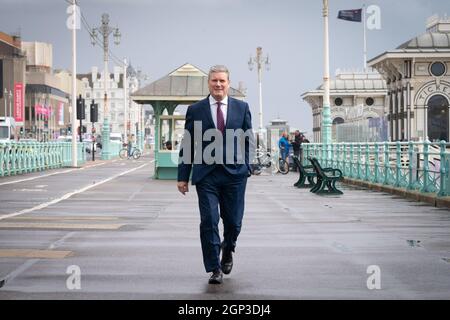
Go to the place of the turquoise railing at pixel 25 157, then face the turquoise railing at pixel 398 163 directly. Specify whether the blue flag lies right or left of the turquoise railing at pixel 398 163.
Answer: left

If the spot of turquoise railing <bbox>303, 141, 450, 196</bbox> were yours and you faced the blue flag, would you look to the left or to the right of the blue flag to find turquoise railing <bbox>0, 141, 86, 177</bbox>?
left

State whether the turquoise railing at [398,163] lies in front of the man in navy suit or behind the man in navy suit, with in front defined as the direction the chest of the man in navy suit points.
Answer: behind

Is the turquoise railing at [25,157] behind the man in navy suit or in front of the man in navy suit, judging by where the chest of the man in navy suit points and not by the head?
behind

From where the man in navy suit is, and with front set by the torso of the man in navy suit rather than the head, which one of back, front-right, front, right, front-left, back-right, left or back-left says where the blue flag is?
back

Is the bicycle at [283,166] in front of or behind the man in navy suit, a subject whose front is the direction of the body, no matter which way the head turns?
behind

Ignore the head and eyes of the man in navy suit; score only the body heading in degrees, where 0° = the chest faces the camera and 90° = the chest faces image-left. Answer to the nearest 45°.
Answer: approximately 0°

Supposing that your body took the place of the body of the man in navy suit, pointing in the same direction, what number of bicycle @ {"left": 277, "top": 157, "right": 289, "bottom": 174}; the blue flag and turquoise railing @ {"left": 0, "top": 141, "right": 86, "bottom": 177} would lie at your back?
3
